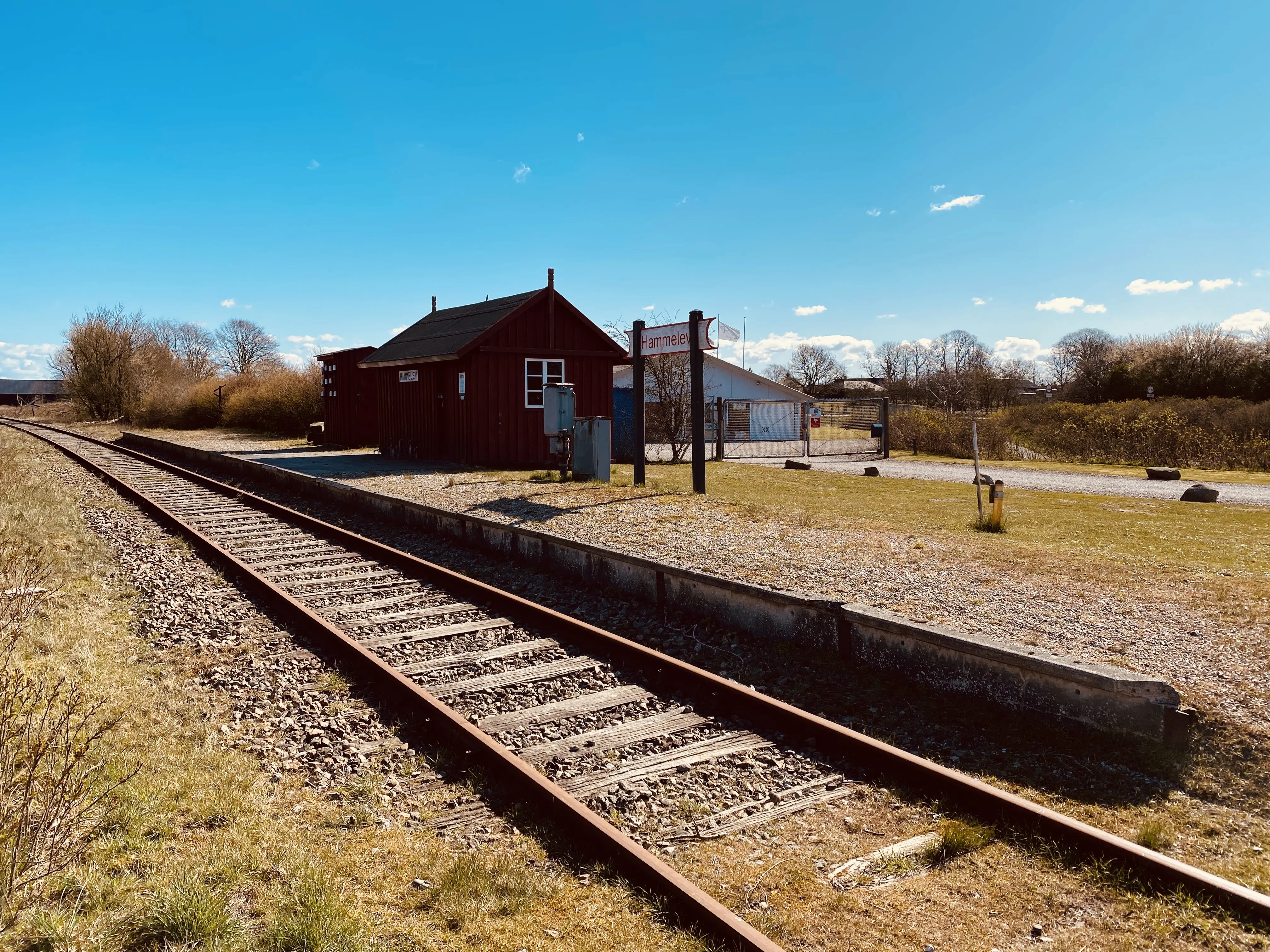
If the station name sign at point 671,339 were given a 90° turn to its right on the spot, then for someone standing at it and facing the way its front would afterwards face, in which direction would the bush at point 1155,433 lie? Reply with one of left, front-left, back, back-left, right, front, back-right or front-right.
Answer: right

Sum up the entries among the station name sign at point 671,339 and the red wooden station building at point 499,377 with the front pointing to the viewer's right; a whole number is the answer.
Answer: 0

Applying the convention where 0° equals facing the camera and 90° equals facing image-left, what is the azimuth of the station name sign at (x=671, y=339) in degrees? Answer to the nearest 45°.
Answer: approximately 45°

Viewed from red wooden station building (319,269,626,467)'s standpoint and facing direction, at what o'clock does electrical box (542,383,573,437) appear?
The electrical box is roughly at 10 o'clock from the red wooden station building.

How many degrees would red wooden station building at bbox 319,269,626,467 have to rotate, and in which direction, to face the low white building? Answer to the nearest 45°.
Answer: approximately 180°

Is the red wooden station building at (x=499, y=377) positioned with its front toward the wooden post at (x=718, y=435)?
no

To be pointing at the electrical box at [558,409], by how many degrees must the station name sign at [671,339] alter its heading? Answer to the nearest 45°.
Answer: approximately 90° to its right

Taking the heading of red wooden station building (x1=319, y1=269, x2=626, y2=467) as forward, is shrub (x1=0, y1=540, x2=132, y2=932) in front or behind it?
in front

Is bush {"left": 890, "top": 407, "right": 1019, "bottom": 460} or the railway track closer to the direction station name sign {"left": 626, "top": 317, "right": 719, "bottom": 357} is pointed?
the railway track

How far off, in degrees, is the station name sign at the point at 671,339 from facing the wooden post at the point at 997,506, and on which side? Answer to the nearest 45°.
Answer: approximately 90° to its left

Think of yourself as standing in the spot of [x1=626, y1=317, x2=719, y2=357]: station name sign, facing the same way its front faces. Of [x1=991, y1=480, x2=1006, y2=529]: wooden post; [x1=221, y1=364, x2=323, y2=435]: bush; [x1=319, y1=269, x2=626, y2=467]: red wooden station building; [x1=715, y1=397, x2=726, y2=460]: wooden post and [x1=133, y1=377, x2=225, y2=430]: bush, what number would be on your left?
1

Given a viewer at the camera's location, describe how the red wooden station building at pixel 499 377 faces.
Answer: facing the viewer and to the left of the viewer

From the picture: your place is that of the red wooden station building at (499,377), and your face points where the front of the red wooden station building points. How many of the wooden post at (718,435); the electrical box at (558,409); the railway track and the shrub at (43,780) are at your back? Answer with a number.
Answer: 1

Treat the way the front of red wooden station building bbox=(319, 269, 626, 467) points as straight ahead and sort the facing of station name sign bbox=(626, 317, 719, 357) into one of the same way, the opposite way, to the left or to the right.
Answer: the same way

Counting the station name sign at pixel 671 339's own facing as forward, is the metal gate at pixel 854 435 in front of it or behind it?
behind

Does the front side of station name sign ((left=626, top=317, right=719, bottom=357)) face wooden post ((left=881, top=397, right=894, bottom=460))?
no

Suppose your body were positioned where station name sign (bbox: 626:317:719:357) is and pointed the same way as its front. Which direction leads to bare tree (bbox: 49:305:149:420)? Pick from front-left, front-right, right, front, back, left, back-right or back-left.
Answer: right

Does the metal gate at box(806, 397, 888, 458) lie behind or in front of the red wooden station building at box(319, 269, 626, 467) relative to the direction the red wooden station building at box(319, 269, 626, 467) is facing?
behind
